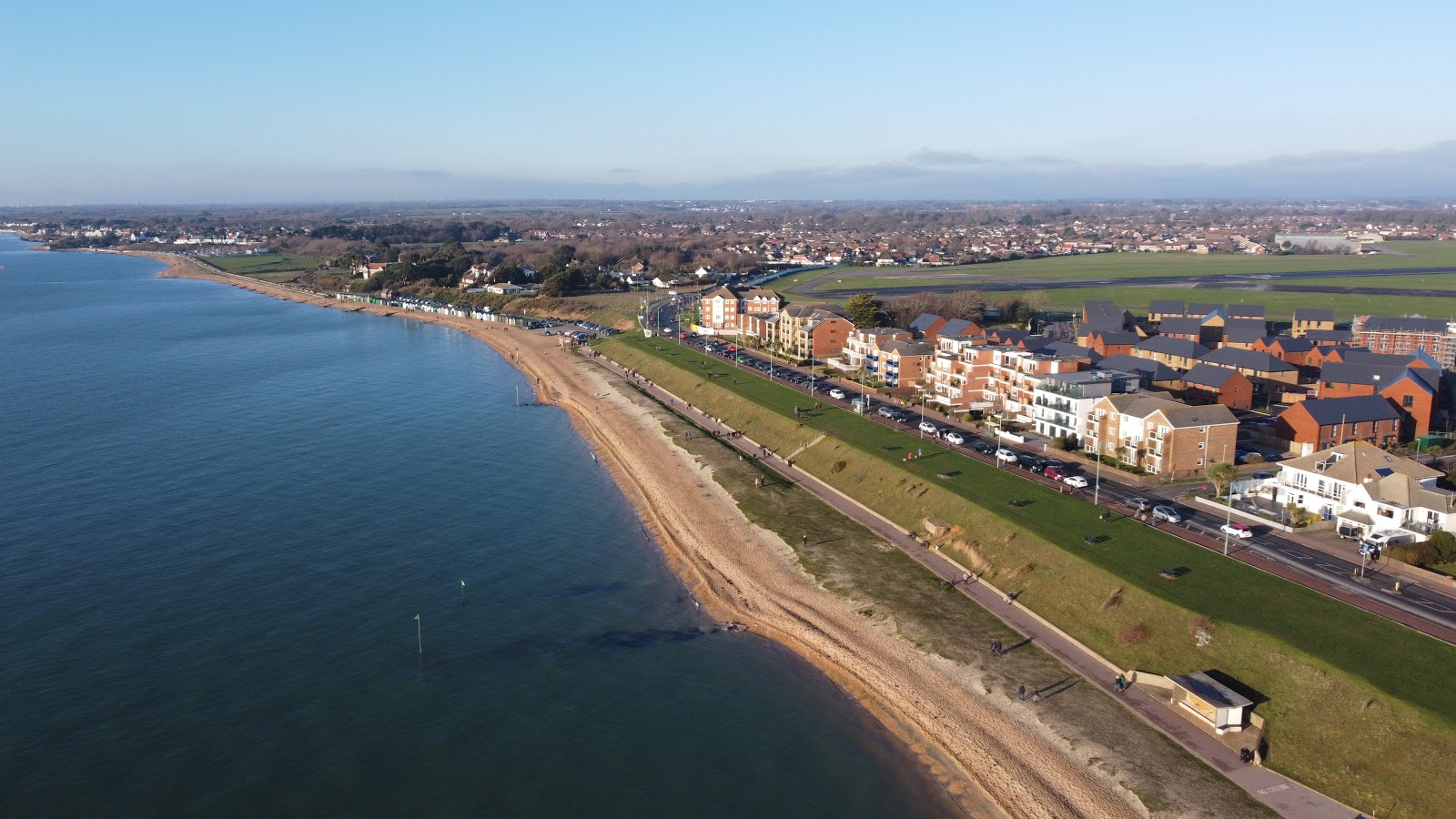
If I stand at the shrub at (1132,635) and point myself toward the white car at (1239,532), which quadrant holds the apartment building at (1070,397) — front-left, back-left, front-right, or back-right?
front-left

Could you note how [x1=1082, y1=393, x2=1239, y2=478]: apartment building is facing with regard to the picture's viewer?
facing the viewer and to the left of the viewer

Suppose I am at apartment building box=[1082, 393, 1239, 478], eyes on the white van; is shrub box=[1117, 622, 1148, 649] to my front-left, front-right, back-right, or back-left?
front-right

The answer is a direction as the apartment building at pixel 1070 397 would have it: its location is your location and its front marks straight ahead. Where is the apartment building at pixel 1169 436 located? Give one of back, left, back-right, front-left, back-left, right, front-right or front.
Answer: left

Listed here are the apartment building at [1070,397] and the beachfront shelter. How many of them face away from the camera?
0

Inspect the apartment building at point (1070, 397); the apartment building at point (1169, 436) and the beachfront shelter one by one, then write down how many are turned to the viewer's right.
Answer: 0

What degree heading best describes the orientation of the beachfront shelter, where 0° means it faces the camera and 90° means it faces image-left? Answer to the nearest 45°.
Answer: approximately 45°

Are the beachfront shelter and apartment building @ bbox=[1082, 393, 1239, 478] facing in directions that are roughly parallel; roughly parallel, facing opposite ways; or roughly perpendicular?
roughly parallel

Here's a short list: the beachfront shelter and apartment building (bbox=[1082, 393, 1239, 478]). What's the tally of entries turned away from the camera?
0

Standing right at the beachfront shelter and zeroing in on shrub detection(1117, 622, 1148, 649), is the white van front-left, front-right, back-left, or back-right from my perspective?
front-right

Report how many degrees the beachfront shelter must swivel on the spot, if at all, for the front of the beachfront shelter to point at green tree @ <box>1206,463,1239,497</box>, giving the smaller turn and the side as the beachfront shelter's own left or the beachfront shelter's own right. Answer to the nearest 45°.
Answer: approximately 135° to the beachfront shelter's own right

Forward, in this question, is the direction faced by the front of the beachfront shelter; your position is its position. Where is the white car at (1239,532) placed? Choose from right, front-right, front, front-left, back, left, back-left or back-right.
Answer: back-right

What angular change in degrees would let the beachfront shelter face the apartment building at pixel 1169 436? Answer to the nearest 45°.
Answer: approximately 135° to its right

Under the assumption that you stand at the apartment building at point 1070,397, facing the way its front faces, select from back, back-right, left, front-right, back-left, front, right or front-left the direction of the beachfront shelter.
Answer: front-left

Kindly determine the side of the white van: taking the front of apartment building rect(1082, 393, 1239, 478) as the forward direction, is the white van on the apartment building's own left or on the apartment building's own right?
on the apartment building's own left

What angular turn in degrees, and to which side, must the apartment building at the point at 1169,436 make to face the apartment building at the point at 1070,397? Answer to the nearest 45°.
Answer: approximately 90° to its right

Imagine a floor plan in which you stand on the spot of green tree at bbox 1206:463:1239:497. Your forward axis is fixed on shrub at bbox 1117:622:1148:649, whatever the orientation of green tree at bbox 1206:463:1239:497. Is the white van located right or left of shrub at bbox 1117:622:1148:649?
left

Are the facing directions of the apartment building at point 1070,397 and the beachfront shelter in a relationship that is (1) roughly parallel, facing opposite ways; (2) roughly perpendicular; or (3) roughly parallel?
roughly parallel

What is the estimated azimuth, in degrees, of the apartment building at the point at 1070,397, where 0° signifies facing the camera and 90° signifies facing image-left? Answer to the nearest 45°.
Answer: approximately 45°
